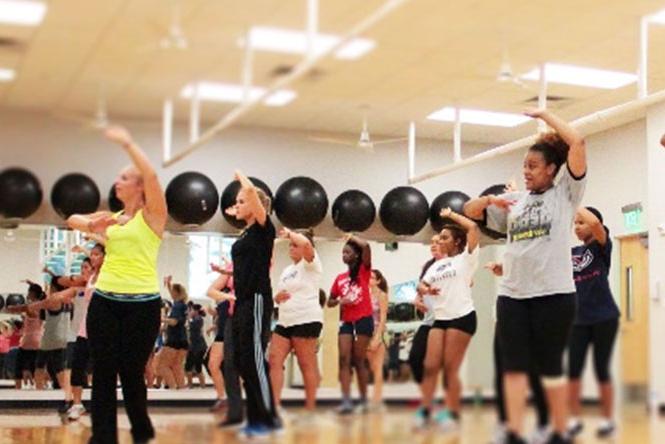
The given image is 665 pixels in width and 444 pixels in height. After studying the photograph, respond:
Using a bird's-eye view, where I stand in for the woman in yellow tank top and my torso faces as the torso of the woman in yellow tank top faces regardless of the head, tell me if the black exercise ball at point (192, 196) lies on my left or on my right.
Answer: on my left

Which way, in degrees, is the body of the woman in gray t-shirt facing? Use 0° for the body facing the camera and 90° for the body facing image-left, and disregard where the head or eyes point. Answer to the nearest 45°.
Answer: approximately 45°

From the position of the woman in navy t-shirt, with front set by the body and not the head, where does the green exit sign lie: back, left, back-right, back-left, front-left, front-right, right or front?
back-right
